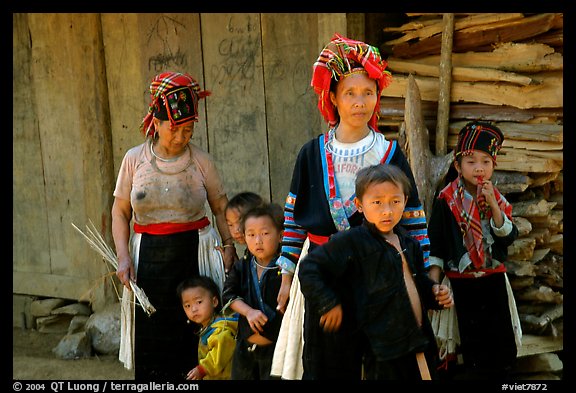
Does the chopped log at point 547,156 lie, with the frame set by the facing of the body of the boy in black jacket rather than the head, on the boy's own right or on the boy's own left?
on the boy's own left

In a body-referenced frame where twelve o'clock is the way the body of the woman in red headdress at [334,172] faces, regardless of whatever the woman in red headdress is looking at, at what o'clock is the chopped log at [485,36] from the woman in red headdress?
The chopped log is roughly at 7 o'clock from the woman in red headdress.

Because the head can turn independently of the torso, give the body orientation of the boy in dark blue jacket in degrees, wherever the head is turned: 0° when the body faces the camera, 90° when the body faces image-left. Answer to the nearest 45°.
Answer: approximately 0°

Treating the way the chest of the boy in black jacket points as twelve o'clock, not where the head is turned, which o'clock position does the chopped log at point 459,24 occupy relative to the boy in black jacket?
The chopped log is roughly at 8 o'clock from the boy in black jacket.

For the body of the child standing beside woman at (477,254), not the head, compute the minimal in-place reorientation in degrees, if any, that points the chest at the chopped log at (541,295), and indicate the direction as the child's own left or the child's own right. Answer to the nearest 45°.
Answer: approximately 135° to the child's own left

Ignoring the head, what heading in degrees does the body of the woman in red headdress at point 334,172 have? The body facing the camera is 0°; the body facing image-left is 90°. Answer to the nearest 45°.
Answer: approximately 0°

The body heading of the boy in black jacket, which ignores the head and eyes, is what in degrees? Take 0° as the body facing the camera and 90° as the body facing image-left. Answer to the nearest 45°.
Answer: approximately 315°

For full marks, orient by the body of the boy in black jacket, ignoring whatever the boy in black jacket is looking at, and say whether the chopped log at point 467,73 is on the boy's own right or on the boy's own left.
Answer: on the boy's own left
